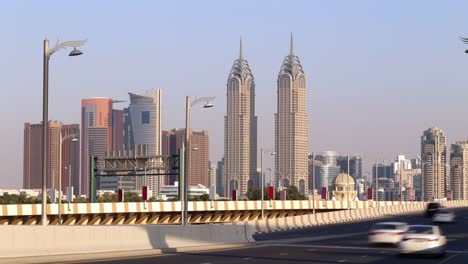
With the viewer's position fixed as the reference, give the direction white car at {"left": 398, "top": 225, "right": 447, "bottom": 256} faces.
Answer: facing away from the viewer

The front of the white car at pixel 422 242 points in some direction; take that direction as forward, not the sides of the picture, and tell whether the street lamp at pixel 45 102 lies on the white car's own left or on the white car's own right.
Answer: on the white car's own left

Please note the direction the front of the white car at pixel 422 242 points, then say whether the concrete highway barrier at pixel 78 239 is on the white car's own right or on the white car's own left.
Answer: on the white car's own left
